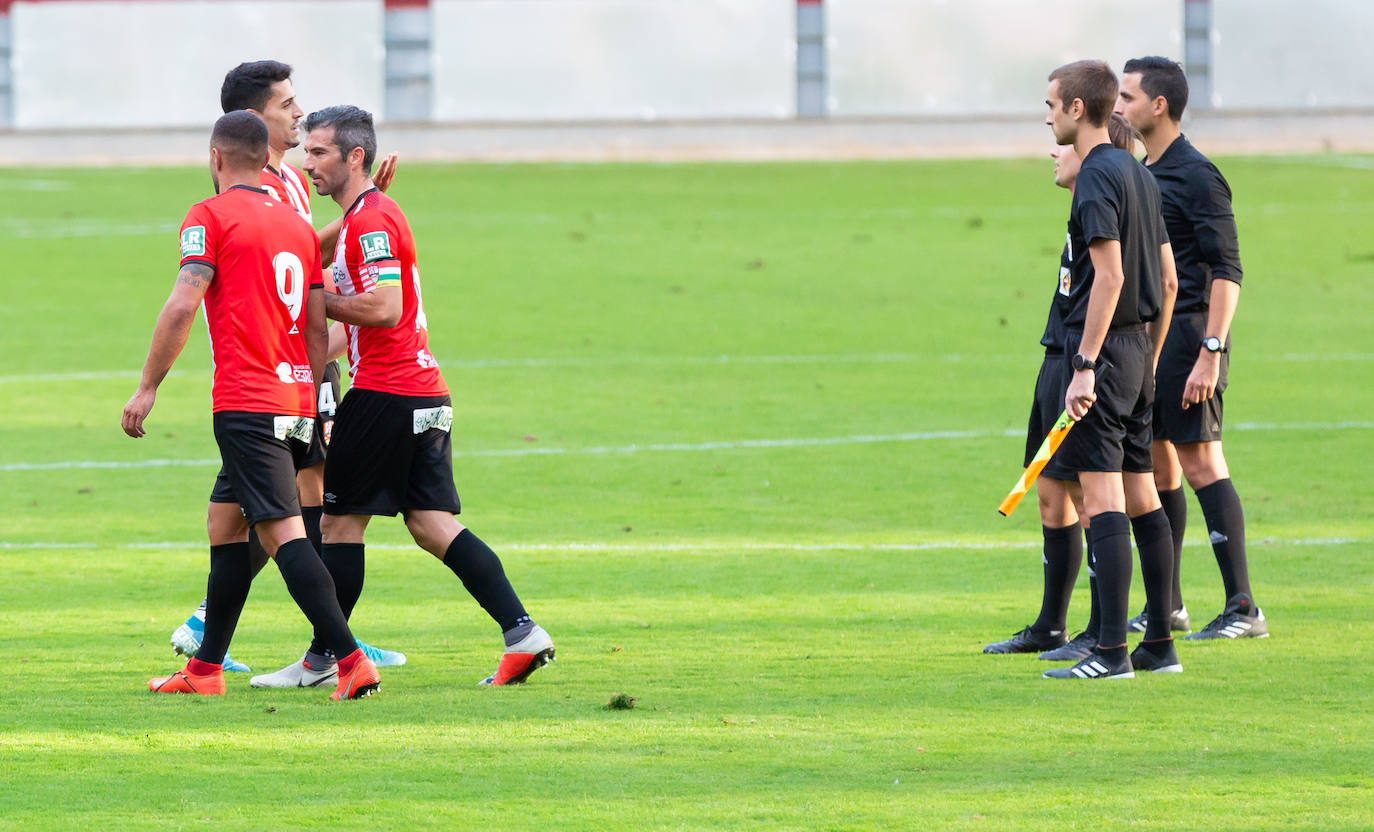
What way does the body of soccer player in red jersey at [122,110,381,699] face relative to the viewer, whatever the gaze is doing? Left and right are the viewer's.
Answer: facing away from the viewer and to the left of the viewer

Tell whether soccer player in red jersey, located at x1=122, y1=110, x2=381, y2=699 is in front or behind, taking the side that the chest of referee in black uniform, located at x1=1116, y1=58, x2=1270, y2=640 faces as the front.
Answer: in front

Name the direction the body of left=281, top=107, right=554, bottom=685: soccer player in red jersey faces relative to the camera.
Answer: to the viewer's left

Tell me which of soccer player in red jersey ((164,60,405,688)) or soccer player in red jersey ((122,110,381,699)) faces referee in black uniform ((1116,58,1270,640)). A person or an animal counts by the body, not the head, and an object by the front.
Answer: soccer player in red jersey ((164,60,405,688))

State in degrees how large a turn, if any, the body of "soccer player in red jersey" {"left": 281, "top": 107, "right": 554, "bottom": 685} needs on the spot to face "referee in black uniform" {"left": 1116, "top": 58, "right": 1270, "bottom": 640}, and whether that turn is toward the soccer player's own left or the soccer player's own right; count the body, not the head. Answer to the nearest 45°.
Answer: approximately 180°

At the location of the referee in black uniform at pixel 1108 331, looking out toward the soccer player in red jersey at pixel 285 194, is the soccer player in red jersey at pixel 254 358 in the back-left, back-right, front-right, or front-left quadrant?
front-left

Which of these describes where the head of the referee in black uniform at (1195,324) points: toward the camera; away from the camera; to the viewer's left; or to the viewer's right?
to the viewer's left

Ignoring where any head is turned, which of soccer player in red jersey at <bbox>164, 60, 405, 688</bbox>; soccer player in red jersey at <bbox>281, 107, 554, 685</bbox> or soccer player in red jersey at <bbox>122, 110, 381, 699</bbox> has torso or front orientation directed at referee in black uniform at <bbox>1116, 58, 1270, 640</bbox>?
soccer player in red jersey at <bbox>164, 60, 405, 688</bbox>

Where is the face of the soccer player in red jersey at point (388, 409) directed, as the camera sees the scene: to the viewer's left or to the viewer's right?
to the viewer's left

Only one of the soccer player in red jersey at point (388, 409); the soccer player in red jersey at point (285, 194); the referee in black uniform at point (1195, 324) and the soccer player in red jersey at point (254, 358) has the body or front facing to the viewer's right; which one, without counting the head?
the soccer player in red jersey at point (285, 194)

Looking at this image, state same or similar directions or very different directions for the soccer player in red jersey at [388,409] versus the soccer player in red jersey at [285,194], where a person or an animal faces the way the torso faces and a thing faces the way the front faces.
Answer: very different directions
